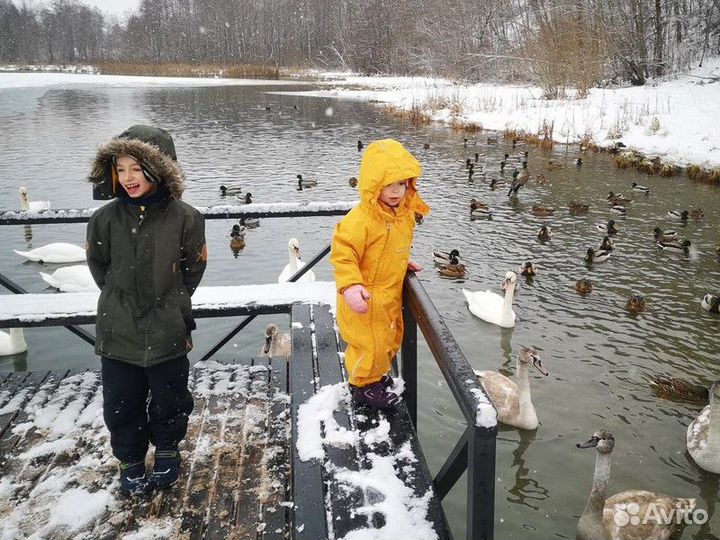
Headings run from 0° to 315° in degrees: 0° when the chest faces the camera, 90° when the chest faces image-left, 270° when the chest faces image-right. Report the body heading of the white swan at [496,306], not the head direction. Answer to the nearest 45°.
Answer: approximately 315°

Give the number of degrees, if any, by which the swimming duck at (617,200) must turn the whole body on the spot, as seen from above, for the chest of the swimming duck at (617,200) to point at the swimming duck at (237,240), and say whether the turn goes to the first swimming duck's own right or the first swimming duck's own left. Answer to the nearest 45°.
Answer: approximately 45° to the first swimming duck's own left

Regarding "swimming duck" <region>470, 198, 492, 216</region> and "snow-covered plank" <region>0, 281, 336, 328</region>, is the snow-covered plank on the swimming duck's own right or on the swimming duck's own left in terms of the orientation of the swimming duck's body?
on the swimming duck's own left
